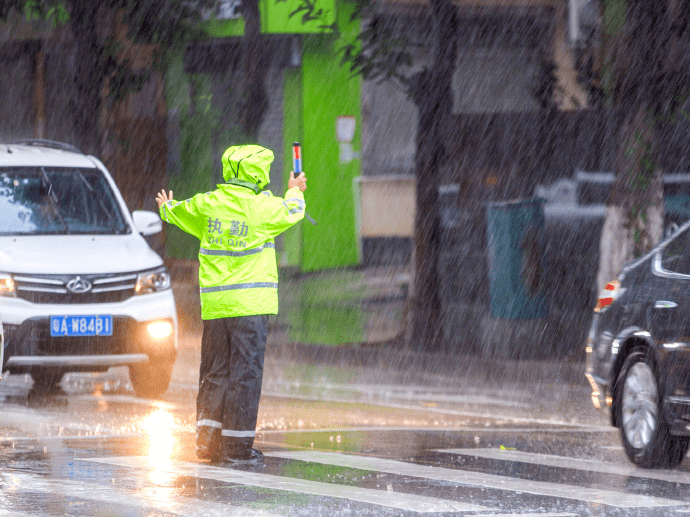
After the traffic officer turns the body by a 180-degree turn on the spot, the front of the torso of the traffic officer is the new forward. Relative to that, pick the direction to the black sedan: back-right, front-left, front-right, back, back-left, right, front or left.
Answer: back-left

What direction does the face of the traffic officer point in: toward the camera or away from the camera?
away from the camera

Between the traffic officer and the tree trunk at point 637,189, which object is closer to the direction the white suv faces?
the traffic officer

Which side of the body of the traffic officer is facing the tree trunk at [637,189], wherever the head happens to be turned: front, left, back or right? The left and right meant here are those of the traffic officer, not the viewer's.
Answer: front

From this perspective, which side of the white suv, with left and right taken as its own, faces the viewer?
front

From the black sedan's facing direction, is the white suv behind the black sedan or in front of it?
behind

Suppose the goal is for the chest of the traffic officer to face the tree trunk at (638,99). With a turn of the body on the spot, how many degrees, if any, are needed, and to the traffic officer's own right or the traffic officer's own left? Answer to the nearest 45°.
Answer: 0° — they already face it

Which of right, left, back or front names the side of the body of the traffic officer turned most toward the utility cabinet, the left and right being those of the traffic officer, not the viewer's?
front

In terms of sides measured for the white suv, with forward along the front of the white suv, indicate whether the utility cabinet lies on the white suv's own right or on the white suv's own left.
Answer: on the white suv's own left

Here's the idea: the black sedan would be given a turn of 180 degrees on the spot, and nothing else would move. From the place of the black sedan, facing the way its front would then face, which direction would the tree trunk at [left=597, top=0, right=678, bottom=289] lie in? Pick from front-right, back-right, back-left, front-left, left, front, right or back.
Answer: front-right

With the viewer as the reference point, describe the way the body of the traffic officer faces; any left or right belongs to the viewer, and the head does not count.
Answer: facing away from the viewer and to the right of the viewer

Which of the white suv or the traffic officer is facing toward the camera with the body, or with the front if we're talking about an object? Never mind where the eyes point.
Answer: the white suv

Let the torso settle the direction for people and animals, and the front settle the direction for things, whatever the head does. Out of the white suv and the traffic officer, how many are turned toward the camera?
1
